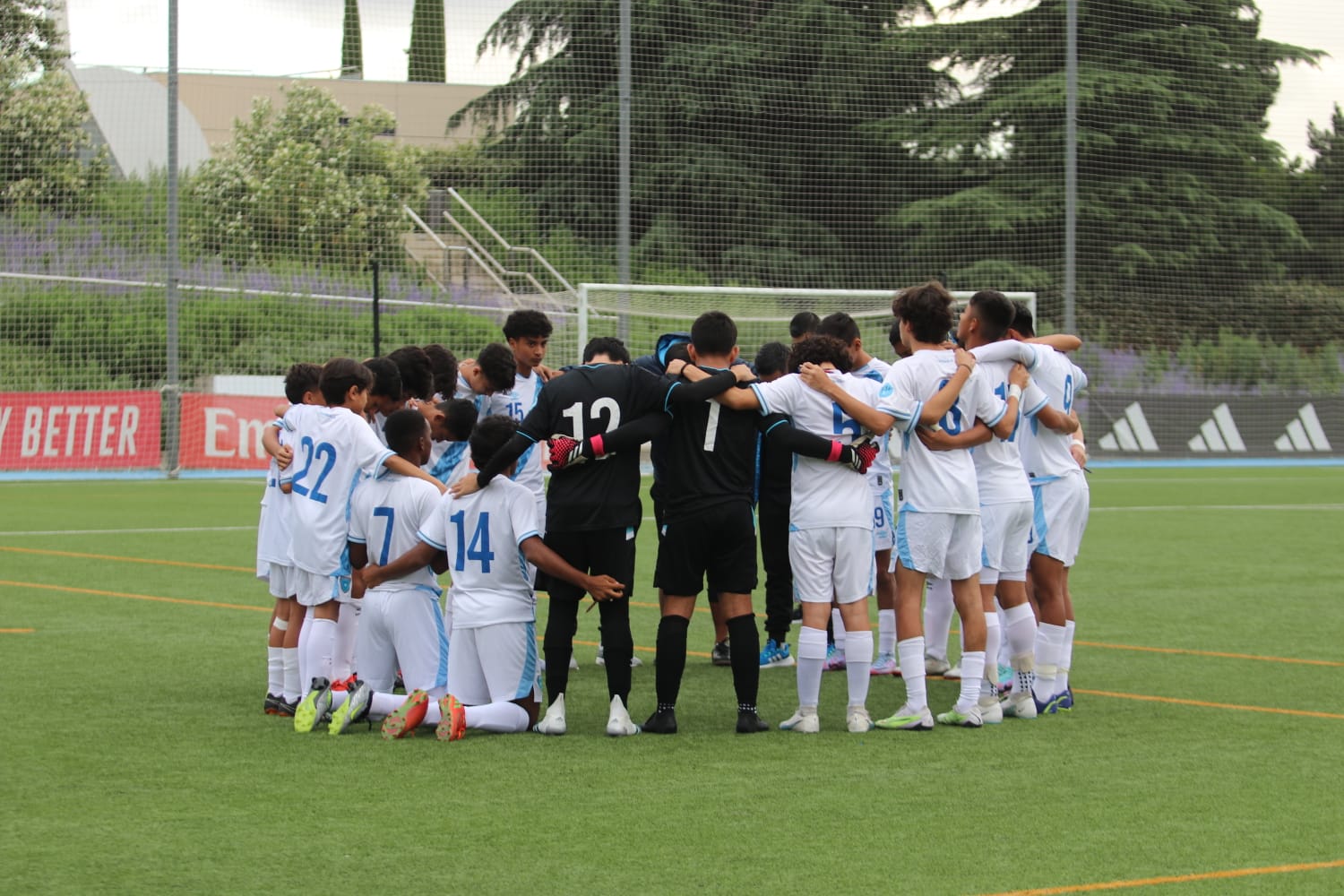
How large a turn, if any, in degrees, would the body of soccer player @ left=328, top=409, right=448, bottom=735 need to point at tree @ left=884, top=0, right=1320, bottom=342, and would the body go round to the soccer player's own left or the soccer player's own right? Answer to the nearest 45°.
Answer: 0° — they already face it

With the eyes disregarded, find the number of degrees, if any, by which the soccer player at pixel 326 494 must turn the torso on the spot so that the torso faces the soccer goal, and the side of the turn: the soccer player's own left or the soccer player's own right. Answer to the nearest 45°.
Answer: approximately 45° to the soccer player's own left

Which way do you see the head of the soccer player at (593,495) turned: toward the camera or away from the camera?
away from the camera

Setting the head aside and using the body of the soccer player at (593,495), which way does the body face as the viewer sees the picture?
away from the camera

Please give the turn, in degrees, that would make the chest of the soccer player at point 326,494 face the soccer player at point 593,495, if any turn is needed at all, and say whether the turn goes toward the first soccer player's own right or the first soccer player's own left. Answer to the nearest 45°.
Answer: approximately 90° to the first soccer player's own right

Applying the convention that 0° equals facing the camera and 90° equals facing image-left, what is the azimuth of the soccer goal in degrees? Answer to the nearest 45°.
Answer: approximately 0°

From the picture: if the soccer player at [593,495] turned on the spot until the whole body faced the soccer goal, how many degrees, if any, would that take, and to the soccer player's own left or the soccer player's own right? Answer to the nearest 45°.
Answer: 0° — they already face it

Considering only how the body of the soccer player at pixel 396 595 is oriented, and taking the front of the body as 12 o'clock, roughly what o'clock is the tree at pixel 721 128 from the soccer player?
The tree is roughly at 11 o'clock from the soccer player.

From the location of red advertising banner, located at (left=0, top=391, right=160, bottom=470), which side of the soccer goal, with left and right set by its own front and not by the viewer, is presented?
right

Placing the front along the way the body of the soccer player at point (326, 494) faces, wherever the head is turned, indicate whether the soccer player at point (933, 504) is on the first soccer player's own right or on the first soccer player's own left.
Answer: on the first soccer player's own right

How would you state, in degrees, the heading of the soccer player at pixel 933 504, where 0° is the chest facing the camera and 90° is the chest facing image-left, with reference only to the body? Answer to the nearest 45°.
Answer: approximately 135°

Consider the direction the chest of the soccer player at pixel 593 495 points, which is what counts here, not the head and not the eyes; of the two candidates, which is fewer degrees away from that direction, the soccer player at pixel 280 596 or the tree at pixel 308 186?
the tree

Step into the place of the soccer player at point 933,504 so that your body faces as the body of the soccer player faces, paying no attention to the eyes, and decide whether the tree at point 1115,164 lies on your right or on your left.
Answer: on your right
